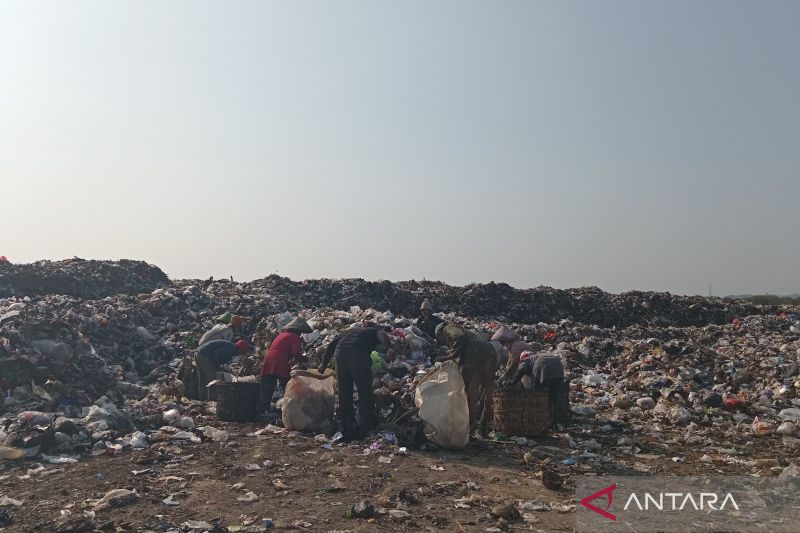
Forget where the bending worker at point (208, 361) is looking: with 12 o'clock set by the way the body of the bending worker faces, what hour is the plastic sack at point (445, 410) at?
The plastic sack is roughly at 2 o'clock from the bending worker.

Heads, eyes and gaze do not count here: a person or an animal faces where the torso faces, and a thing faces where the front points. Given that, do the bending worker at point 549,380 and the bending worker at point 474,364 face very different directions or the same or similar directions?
same or similar directions

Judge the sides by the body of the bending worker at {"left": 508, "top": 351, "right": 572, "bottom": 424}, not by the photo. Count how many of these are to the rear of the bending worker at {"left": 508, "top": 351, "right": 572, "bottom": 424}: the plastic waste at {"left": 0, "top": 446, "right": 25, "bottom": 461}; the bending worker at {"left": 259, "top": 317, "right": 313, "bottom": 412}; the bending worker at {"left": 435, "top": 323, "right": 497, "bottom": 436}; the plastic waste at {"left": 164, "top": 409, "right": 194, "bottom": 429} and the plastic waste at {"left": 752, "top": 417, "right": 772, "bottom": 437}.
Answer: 1

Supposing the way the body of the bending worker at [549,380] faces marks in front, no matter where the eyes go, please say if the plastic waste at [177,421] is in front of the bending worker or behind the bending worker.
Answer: in front

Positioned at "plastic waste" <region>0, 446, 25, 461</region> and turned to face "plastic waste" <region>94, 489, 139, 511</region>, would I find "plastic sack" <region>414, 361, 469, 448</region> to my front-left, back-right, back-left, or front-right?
front-left

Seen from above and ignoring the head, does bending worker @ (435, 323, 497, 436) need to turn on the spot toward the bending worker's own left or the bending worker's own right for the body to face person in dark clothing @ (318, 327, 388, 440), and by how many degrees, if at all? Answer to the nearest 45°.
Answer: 0° — they already face them

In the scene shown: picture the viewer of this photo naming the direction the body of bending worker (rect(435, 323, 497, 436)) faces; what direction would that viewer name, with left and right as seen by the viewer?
facing to the left of the viewer

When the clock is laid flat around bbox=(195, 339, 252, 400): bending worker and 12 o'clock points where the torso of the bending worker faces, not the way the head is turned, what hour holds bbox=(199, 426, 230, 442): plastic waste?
The plastic waste is roughly at 3 o'clock from the bending worker.

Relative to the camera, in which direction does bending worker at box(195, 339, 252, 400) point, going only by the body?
to the viewer's right

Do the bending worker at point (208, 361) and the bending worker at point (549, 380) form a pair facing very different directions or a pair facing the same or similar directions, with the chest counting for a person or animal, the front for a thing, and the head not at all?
very different directions

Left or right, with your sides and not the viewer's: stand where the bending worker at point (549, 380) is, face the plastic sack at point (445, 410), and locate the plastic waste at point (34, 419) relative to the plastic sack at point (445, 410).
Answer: right

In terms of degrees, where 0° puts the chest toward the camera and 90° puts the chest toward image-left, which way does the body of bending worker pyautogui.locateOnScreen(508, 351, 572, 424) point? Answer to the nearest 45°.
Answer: approximately 90°

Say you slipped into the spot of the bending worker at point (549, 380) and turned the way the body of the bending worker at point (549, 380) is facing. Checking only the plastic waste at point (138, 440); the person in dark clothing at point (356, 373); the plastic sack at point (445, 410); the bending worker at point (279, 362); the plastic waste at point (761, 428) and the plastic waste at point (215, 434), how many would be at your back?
1

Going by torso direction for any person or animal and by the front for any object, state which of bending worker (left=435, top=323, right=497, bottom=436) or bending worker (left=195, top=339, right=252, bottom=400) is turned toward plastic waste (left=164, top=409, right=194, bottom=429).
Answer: bending worker (left=435, top=323, right=497, bottom=436)

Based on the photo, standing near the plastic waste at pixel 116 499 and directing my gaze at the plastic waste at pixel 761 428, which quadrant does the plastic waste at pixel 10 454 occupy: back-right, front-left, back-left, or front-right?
back-left

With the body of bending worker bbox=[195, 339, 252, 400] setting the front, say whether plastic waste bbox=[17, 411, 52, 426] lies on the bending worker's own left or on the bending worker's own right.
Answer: on the bending worker's own right

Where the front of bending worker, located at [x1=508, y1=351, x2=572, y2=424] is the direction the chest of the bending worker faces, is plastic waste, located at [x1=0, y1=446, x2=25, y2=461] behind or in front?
in front

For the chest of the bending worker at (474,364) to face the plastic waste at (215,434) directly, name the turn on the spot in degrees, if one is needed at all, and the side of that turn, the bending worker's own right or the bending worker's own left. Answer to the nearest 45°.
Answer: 0° — they already face it

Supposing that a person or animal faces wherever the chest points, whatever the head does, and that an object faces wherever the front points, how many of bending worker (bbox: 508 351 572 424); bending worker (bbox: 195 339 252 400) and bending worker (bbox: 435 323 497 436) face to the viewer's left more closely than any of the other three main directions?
2
